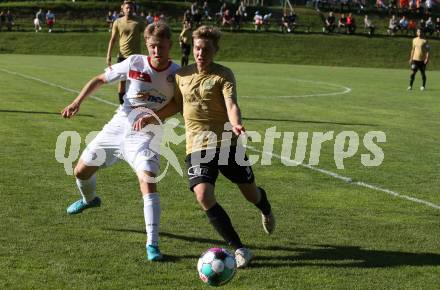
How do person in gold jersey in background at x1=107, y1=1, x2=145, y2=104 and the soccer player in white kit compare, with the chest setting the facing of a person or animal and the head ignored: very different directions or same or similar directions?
same or similar directions

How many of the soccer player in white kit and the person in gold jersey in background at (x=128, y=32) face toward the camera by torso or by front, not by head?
2

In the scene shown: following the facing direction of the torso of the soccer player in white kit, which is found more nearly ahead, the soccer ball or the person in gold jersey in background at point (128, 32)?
the soccer ball

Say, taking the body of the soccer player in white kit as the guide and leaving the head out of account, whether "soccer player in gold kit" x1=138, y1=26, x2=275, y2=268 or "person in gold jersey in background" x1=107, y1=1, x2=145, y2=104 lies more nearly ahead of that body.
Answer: the soccer player in gold kit

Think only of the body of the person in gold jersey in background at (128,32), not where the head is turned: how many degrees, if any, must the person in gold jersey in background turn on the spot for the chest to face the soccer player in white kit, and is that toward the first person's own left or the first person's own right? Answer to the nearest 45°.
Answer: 0° — they already face them

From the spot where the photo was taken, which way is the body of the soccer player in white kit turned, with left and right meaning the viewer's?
facing the viewer

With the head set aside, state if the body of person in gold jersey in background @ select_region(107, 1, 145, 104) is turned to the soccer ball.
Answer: yes

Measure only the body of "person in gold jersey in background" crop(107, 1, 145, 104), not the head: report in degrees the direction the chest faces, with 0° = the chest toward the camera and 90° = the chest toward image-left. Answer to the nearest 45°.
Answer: approximately 0°

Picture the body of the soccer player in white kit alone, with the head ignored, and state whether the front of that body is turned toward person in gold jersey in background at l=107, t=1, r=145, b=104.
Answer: no

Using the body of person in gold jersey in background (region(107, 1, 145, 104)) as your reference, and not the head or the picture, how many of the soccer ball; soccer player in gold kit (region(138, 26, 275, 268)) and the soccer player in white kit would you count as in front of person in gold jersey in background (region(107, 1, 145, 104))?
3

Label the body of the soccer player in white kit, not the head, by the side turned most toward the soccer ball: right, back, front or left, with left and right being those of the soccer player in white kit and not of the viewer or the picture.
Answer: front

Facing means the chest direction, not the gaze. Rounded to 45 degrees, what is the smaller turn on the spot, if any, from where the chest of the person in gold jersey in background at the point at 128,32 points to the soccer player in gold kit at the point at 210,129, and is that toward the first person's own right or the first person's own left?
0° — they already face them
